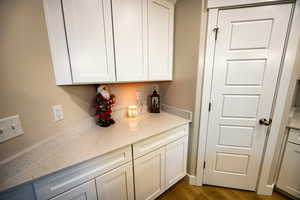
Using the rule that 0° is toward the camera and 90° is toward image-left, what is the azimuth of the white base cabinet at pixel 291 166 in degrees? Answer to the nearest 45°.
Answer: approximately 45°

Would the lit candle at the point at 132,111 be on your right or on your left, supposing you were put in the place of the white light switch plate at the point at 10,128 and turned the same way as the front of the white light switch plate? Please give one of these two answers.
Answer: on your left

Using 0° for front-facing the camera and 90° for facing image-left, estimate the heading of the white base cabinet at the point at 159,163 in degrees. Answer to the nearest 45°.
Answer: approximately 315°

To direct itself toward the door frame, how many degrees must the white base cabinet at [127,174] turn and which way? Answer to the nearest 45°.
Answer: approximately 45° to its left

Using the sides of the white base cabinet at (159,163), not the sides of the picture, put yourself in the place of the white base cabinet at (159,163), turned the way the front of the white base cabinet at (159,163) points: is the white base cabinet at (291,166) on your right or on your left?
on your left

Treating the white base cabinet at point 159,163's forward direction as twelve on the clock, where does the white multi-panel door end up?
The white multi-panel door is roughly at 10 o'clock from the white base cabinet.
